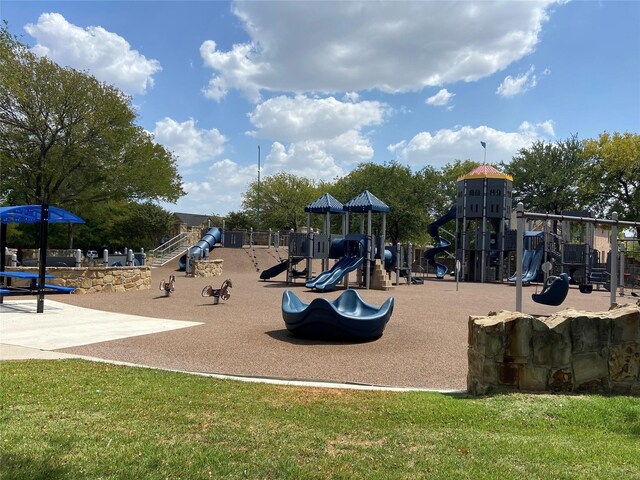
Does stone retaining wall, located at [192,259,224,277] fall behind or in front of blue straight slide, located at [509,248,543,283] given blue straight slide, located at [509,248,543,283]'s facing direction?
in front

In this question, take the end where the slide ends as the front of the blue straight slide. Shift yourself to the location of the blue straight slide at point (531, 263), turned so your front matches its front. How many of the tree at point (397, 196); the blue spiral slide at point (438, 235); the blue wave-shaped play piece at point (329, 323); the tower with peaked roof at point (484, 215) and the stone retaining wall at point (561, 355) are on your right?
3

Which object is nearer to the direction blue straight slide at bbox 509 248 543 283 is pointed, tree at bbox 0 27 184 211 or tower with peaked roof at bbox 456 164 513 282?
the tree

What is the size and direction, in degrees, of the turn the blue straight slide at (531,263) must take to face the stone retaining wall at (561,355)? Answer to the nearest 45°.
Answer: approximately 45° to its left

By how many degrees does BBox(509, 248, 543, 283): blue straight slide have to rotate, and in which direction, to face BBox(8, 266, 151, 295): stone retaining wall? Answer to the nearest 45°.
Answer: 0° — it already faces it

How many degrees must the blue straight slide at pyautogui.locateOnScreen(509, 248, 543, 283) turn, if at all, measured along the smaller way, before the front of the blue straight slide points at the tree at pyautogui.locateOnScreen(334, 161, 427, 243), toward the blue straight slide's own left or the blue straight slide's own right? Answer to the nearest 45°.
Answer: approximately 90° to the blue straight slide's own right

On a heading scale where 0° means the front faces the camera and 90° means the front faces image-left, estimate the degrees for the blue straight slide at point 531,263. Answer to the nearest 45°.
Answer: approximately 45°

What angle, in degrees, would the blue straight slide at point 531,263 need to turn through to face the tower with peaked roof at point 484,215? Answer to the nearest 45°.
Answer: approximately 90° to its right

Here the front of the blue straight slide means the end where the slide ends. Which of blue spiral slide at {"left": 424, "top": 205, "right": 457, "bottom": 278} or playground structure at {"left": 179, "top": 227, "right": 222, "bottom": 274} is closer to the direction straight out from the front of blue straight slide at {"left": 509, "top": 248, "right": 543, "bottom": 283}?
the playground structure

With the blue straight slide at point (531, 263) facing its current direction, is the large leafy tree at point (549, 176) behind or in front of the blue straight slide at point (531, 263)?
behind

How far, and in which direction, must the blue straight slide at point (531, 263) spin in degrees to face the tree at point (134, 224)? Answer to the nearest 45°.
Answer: approximately 45° to its right

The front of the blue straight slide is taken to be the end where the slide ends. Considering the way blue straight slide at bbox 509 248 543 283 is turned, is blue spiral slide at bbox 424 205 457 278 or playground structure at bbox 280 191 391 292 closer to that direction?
the playground structure
